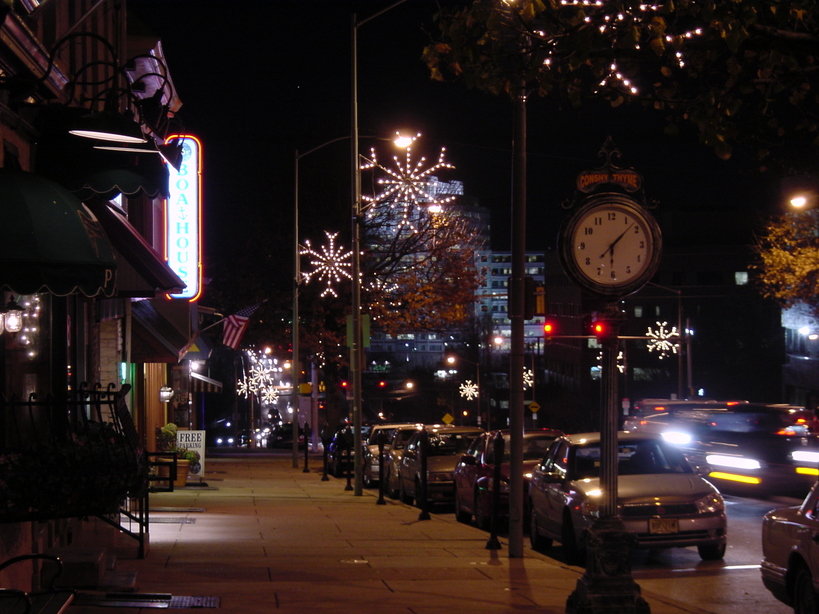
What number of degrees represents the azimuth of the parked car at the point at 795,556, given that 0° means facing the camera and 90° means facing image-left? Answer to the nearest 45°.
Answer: approximately 315°

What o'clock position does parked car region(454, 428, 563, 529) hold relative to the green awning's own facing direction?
The parked car is roughly at 10 o'clock from the green awning.

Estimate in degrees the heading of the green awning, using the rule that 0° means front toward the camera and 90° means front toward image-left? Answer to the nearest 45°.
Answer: approximately 270°
